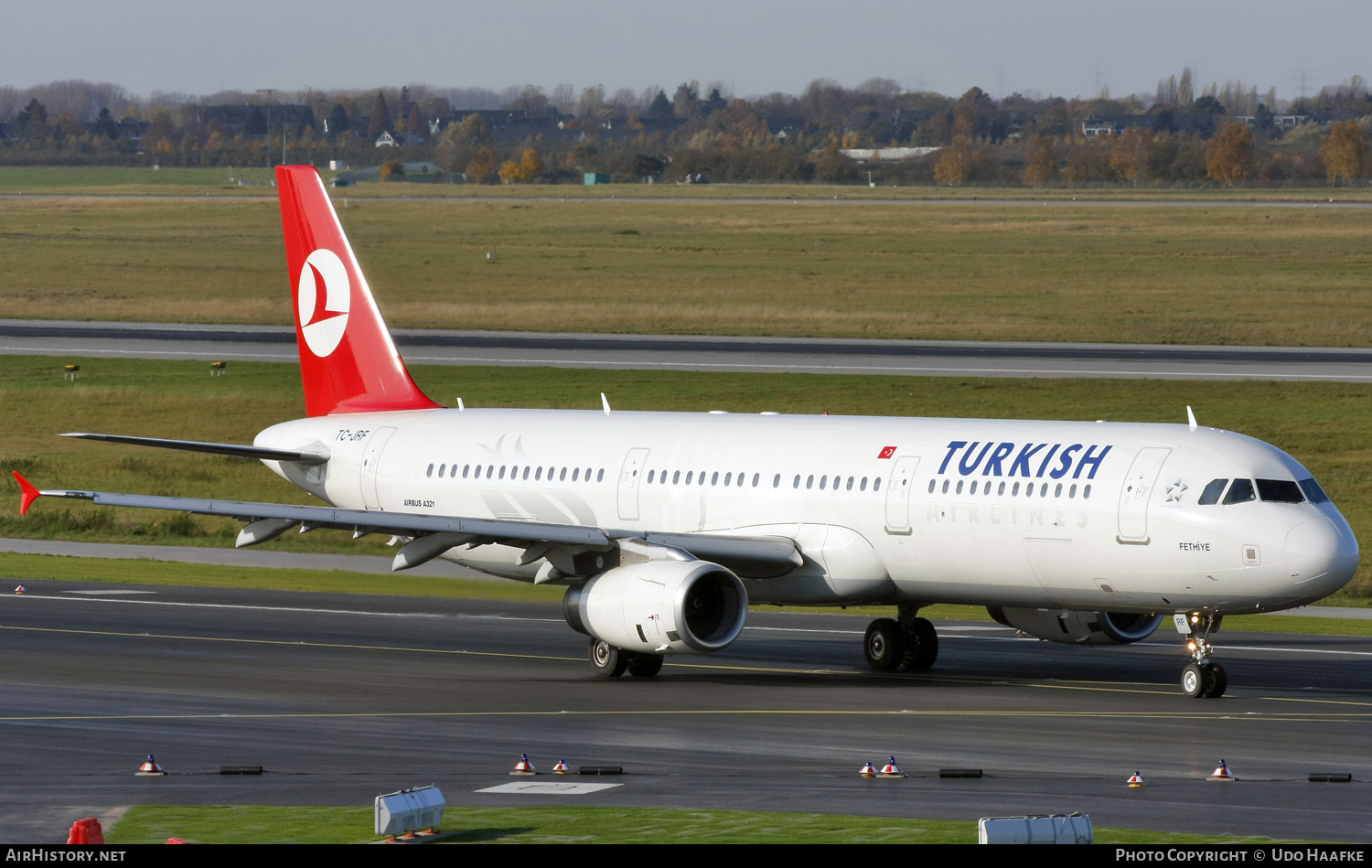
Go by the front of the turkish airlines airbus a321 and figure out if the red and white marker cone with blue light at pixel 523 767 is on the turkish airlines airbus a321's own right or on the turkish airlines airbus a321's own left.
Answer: on the turkish airlines airbus a321's own right

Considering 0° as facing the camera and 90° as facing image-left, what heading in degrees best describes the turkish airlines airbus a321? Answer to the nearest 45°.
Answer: approximately 315°

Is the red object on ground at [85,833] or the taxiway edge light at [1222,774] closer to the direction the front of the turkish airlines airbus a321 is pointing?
the taxiway edge light

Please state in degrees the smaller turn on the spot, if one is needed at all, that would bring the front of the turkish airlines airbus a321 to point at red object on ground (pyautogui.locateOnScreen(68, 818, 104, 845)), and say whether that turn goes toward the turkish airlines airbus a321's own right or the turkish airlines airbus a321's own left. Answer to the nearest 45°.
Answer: approximately 90° to the turkish airlines airbus a321's own right

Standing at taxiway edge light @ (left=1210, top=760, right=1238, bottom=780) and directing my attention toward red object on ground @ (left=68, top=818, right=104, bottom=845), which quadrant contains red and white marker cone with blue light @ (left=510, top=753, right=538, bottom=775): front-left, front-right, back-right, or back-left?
front-right

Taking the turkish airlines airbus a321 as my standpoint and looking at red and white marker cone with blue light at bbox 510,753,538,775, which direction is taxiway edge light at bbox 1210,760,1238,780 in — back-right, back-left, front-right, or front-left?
front-left

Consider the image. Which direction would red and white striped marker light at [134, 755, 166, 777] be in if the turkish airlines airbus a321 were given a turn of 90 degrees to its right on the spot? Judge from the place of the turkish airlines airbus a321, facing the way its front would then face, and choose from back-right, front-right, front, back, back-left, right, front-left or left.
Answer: front
